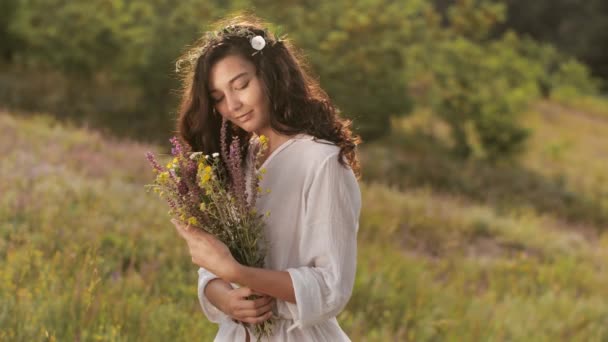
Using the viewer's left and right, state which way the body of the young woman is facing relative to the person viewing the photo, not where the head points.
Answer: facing the viewer and to the left of the viewer

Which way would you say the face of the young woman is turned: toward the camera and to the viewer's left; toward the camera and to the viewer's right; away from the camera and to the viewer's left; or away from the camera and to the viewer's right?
toward the camera and to the viewer's left
